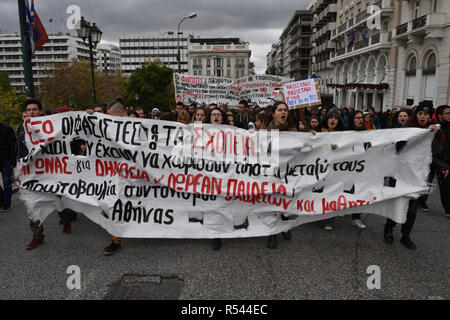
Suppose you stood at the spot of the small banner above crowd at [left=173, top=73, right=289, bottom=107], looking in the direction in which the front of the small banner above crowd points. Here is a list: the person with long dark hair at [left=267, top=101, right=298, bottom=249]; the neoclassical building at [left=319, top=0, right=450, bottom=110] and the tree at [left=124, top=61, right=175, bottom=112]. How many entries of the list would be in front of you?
1

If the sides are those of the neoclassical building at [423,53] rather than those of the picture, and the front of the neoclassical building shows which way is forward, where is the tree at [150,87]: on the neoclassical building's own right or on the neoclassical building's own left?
on the neoclassical building's own right

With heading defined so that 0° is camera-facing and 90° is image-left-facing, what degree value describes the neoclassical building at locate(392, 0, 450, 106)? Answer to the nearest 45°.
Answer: approximately 45°

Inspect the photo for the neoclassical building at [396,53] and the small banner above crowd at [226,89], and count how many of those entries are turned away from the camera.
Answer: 0

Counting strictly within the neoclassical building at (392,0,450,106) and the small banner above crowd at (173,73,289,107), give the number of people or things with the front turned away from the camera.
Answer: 0

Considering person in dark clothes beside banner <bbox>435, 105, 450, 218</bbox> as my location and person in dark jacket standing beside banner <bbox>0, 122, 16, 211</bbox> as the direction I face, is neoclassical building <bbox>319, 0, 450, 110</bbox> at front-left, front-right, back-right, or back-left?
back-right

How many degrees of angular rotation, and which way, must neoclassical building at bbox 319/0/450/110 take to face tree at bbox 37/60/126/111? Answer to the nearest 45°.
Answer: approximately 45° to its right

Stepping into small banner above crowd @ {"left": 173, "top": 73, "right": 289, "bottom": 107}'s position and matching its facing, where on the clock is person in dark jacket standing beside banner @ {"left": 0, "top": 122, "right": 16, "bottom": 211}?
The person in dark jacket standing beside banner is roughly at 1 o'clock from the small banner above crowd.

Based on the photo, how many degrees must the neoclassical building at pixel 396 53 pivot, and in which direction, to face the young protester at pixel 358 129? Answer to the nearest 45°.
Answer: approximately 45° to its left

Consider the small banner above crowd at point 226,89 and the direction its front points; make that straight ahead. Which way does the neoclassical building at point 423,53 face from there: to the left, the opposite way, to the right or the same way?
to the right

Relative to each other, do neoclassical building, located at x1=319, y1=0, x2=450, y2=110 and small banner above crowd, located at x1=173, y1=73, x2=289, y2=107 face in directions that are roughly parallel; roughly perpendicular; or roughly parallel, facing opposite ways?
roughly perpendicular

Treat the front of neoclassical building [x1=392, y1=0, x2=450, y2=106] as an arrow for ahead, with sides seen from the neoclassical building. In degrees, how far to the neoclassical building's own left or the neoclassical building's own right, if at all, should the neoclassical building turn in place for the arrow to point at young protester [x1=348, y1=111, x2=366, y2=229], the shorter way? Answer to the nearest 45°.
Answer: approximately 45° to the neoclassical building's own left
